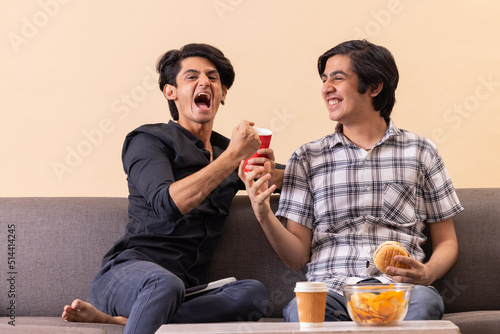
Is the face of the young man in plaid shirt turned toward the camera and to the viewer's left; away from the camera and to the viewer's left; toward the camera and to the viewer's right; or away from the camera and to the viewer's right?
toward the camera and to the viewer's left

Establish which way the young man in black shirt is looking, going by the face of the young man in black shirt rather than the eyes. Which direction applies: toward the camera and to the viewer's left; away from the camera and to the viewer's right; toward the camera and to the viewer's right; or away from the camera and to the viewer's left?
toward the camera and to the viewer's right

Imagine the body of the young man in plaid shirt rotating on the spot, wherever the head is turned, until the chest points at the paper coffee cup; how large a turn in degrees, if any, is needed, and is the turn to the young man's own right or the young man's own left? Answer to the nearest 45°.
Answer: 0° — they already face it

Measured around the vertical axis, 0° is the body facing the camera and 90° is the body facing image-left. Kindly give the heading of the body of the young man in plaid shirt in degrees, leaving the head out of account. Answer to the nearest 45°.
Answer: approximately 0°

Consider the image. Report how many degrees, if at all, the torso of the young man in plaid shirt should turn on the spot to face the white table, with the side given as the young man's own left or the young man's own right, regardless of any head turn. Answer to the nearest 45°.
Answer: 0° — they already face it

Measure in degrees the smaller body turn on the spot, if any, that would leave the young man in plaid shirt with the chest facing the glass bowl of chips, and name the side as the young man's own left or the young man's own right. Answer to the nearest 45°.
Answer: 0° — they already face it
